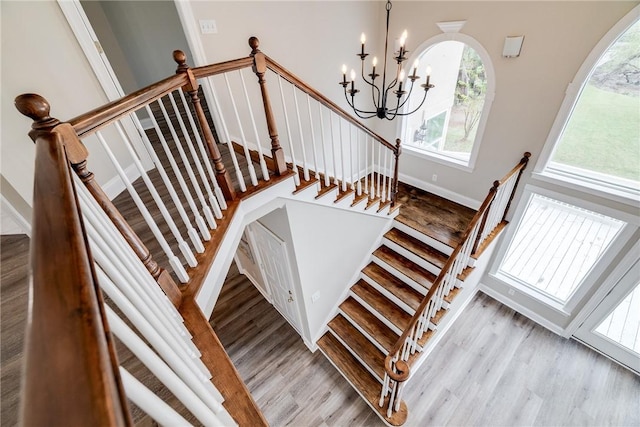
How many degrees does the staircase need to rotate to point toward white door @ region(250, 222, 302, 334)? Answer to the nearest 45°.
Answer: approximately 45° to its right

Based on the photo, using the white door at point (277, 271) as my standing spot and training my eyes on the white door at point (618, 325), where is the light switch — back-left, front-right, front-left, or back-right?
back-left

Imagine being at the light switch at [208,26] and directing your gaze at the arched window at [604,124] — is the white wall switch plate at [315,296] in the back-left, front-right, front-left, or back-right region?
front-right

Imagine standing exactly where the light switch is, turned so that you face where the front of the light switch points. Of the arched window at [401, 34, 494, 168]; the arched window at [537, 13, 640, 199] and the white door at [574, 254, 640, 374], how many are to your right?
0

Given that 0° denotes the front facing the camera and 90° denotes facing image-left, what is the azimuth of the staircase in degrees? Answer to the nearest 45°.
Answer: approximately 45°

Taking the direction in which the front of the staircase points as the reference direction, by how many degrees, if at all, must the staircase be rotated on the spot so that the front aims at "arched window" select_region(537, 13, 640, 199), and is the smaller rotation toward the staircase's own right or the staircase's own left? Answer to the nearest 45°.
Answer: approximately 180°

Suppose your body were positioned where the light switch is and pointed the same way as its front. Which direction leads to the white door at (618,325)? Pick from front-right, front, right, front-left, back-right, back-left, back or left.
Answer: front-left

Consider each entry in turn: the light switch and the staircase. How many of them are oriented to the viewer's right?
0

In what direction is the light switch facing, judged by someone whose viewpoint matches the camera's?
facing the viewer

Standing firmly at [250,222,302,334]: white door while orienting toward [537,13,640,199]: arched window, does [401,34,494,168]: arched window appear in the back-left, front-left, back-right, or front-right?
front-left
